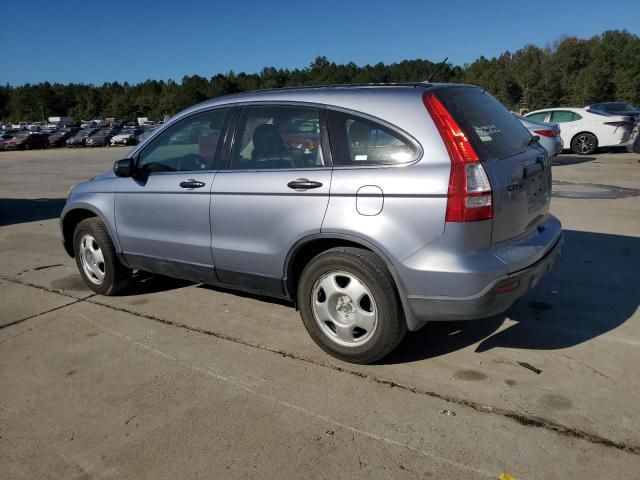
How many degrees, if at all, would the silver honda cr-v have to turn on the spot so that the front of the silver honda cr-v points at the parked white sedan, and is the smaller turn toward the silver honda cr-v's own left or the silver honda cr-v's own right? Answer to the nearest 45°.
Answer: approximately 90° to the silver honda cr-v's own right

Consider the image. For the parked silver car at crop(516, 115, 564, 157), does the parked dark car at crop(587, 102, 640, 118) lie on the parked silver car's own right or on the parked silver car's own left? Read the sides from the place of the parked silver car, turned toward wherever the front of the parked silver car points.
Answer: on the parked silver car's own right

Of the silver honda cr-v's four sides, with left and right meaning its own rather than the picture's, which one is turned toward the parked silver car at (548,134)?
right

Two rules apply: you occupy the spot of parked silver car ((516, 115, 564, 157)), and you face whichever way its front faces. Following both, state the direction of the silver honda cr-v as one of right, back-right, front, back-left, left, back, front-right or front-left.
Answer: back-left

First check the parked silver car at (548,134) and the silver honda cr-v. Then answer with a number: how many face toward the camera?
0

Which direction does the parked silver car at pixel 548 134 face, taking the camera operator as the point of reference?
facing away from the viewer and to the left of the viewer

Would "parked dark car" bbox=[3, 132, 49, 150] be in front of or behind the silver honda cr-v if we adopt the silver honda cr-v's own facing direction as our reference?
in front

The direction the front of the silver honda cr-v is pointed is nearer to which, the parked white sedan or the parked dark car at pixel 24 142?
the parked dark car

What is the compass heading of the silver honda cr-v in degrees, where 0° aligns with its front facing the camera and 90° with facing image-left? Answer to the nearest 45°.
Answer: approximately 135°

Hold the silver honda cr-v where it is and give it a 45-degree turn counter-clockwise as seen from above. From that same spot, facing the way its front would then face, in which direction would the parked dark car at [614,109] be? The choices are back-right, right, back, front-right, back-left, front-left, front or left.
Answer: back-right

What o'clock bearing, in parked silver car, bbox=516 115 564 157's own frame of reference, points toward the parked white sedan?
The parked white sedan is roughly at 2 o'clock from the parked silver car.
